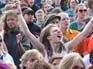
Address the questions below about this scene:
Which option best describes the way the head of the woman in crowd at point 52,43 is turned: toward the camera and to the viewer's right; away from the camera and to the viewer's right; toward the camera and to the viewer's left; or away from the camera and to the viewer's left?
toward the camera and to the viewer's right

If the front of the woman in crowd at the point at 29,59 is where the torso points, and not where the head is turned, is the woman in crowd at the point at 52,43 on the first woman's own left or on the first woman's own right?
on the first woman's own left

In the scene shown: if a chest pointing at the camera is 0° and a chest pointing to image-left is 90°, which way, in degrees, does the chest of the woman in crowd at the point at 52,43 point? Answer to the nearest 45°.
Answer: approximately 315°

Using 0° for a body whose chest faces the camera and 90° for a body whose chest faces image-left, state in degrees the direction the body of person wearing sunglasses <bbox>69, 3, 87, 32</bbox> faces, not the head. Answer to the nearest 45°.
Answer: approximately 315°

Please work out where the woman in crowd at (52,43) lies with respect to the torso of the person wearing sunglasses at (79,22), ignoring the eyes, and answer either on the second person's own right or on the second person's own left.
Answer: on the second person's own right

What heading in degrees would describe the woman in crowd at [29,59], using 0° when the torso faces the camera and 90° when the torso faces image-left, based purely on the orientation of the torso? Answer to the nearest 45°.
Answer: approximately 315°

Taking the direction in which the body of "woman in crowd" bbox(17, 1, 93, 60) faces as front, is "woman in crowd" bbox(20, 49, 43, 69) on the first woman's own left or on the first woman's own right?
on the first woman's own right

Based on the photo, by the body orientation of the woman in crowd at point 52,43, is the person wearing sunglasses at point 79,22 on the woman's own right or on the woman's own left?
on the woman's own left
